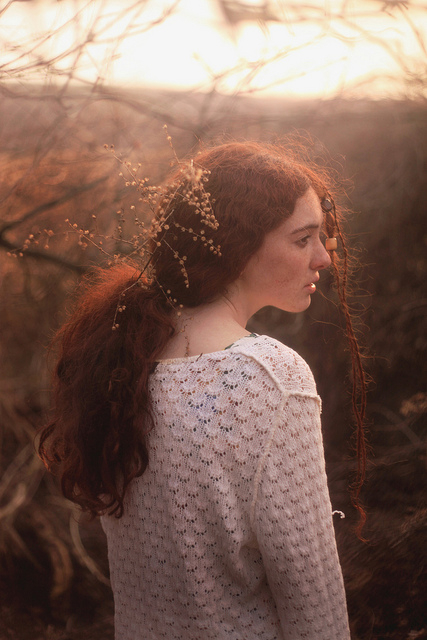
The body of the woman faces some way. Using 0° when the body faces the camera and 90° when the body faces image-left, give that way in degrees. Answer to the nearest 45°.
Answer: approximately 225°

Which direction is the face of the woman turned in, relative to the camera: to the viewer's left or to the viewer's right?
to the viewer's right
